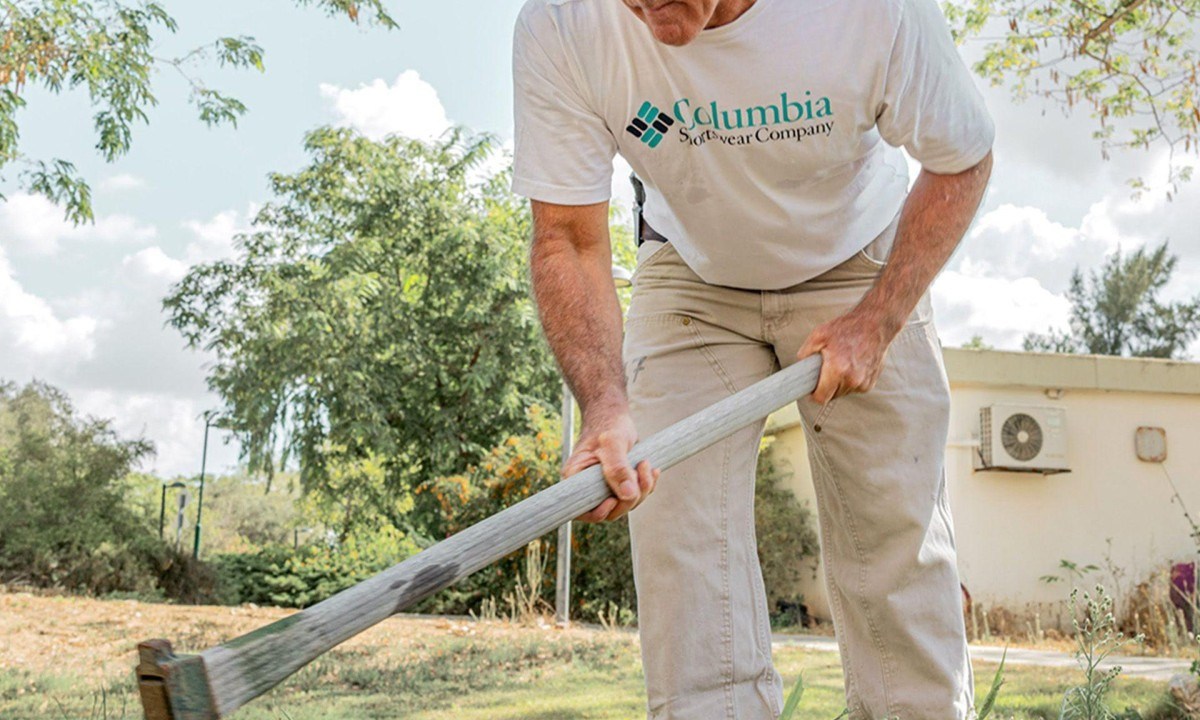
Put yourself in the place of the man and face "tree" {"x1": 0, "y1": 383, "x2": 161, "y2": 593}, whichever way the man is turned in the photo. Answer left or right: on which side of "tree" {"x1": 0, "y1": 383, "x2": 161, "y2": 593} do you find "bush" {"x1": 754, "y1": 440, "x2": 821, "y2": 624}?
right

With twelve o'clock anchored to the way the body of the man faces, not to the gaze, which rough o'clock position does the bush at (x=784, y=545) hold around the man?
The bush is roughly at 6 o'clock from the man.

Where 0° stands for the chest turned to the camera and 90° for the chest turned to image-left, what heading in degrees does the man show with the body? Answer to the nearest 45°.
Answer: approximately 0°

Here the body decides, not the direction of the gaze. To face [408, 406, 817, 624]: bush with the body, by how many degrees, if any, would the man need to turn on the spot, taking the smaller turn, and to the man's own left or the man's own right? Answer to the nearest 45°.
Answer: approximately 180°

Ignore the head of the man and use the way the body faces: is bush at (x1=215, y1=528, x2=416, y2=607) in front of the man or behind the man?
behind

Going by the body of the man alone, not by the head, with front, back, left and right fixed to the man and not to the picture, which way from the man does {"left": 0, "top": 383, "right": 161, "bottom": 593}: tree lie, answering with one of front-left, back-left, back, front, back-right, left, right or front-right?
back-right

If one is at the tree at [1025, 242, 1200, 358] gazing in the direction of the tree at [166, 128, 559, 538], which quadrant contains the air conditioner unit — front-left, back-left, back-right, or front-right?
front-left

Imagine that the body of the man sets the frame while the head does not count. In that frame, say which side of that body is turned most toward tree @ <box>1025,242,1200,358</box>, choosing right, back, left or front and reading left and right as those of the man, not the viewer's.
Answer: back

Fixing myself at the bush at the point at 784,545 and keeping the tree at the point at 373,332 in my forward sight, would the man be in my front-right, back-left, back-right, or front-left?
back-left

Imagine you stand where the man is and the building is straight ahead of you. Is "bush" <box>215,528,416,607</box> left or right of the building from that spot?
left
